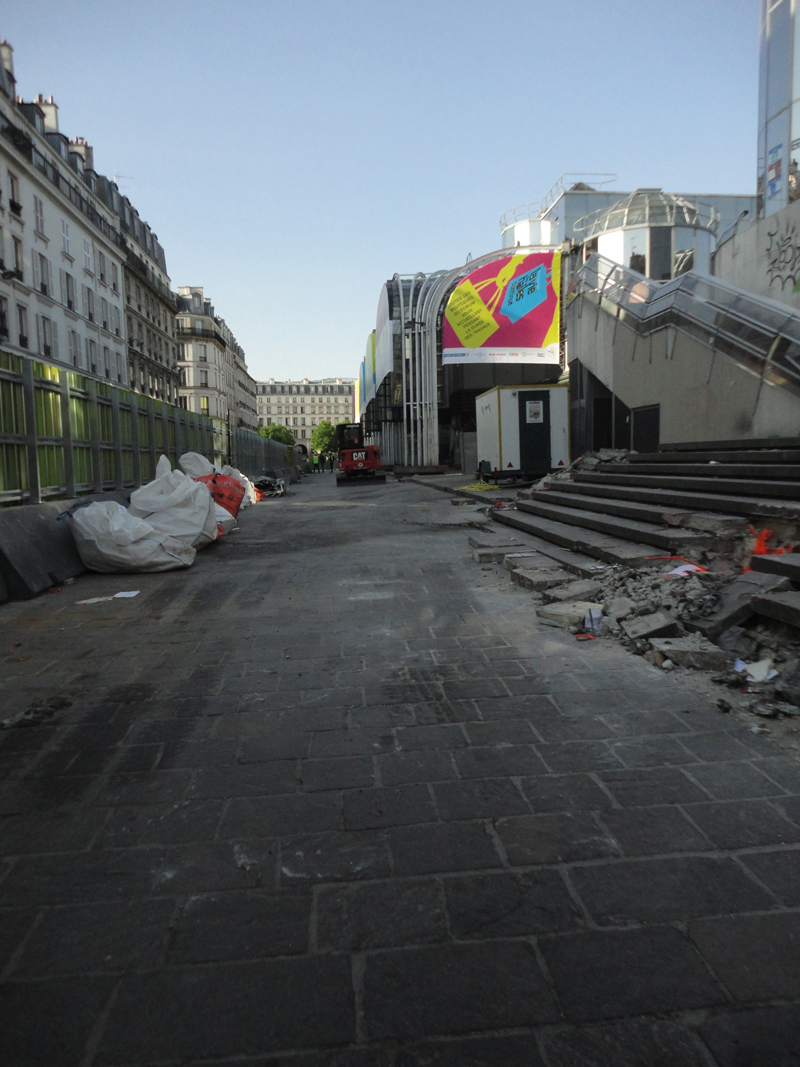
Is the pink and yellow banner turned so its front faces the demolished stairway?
yes

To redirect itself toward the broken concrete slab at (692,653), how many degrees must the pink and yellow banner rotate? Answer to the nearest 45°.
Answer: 0° — it already faces it

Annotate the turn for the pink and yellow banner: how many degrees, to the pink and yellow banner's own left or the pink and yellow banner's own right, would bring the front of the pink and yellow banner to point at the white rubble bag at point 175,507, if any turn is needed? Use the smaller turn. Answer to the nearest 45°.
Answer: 0° — it already faces it

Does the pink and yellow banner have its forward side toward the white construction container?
yes

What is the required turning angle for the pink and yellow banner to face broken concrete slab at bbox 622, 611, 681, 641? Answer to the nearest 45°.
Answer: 0° — it already faces it

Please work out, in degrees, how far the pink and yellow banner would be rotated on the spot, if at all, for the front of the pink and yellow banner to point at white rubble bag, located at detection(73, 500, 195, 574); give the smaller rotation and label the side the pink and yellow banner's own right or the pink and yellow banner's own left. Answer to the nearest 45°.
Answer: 0° — it already faces it

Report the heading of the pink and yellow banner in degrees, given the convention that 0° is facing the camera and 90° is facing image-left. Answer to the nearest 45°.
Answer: approximately 0°

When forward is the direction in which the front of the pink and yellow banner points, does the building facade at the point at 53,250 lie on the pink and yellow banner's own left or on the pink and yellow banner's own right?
on the pink and yellow banner's own right
